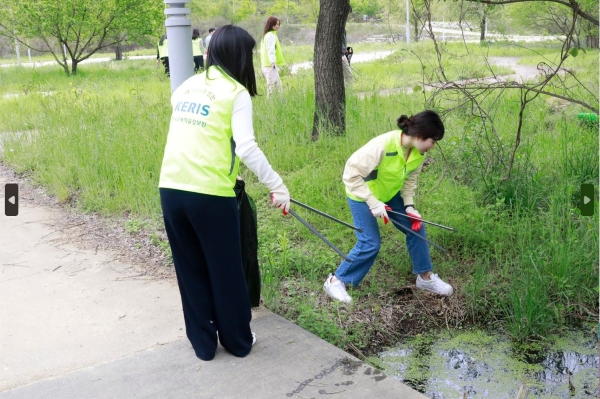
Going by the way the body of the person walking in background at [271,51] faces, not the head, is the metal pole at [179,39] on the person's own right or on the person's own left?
on the person's own right
